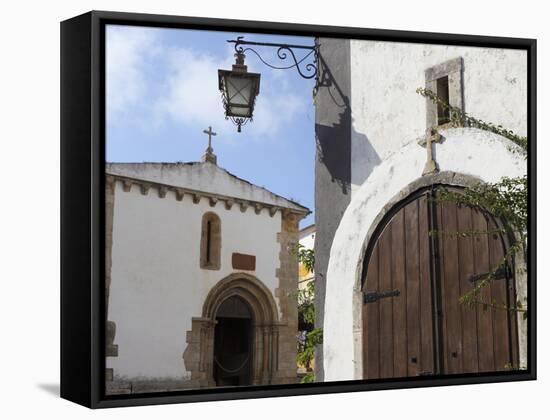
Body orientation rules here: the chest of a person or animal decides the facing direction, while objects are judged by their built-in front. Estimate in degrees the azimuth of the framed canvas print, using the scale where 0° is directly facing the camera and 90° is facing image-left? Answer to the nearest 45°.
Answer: approximately 315°
